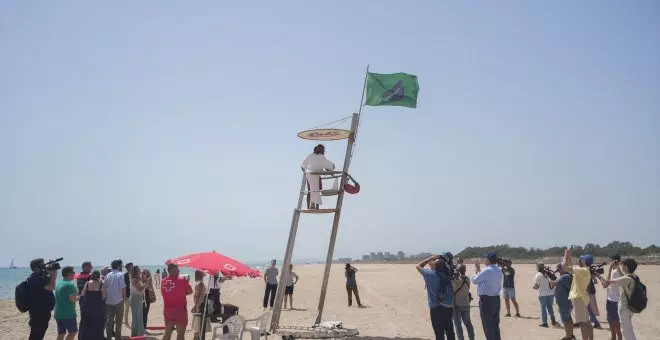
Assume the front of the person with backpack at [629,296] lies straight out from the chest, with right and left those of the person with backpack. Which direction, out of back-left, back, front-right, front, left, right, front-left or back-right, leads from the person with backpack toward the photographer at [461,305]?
front

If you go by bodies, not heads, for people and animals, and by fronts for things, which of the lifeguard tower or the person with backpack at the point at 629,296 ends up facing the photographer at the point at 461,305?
the person with backpack

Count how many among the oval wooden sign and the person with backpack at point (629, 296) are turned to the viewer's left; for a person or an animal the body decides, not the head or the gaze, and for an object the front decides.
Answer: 1

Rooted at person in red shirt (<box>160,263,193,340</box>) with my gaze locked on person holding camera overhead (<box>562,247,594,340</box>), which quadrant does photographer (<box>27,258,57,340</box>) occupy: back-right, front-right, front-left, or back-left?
back-right

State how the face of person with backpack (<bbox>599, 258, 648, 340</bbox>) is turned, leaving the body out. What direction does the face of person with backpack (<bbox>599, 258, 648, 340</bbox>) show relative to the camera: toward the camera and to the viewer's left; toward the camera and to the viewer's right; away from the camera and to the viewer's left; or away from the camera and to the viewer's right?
away from the camera and to the viewer's left

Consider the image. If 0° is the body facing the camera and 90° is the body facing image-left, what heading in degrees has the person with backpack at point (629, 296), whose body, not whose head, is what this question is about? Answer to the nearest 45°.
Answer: approximately 90°

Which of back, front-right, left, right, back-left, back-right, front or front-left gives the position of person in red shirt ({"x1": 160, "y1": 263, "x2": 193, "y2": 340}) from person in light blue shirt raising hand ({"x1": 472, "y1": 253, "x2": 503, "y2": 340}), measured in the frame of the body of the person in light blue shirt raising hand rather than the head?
front-left

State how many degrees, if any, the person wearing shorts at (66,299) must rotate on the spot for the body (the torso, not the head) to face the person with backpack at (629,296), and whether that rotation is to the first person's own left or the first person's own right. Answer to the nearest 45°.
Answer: approximately 90° to the first person's own right

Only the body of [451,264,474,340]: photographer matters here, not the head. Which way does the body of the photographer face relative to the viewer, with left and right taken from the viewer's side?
facing away from the viewer and to the left of the viewer

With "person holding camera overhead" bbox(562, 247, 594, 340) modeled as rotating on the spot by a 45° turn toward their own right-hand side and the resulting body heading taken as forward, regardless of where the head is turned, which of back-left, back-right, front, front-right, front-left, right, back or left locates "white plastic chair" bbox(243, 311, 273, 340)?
left

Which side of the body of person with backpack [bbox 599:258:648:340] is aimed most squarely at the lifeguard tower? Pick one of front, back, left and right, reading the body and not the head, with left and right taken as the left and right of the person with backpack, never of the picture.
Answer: front

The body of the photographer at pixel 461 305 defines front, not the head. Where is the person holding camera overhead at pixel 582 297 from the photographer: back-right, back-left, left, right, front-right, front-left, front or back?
back-right

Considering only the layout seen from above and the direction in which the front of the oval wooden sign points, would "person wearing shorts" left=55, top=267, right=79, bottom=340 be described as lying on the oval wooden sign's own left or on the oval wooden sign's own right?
on the oval wooden sign's own right

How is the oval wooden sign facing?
toward the camera

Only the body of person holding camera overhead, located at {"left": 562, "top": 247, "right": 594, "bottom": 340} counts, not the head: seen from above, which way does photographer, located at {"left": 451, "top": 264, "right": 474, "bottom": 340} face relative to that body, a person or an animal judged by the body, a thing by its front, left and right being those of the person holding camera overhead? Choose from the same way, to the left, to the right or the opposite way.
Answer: the same way
